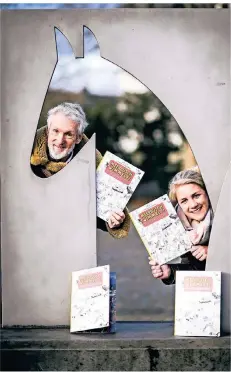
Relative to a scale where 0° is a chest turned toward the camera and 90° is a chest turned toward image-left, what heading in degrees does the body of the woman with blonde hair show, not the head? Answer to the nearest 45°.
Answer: approximately 0°

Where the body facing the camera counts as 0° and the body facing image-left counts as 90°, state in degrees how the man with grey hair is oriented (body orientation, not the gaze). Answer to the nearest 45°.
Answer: approximately 0°
